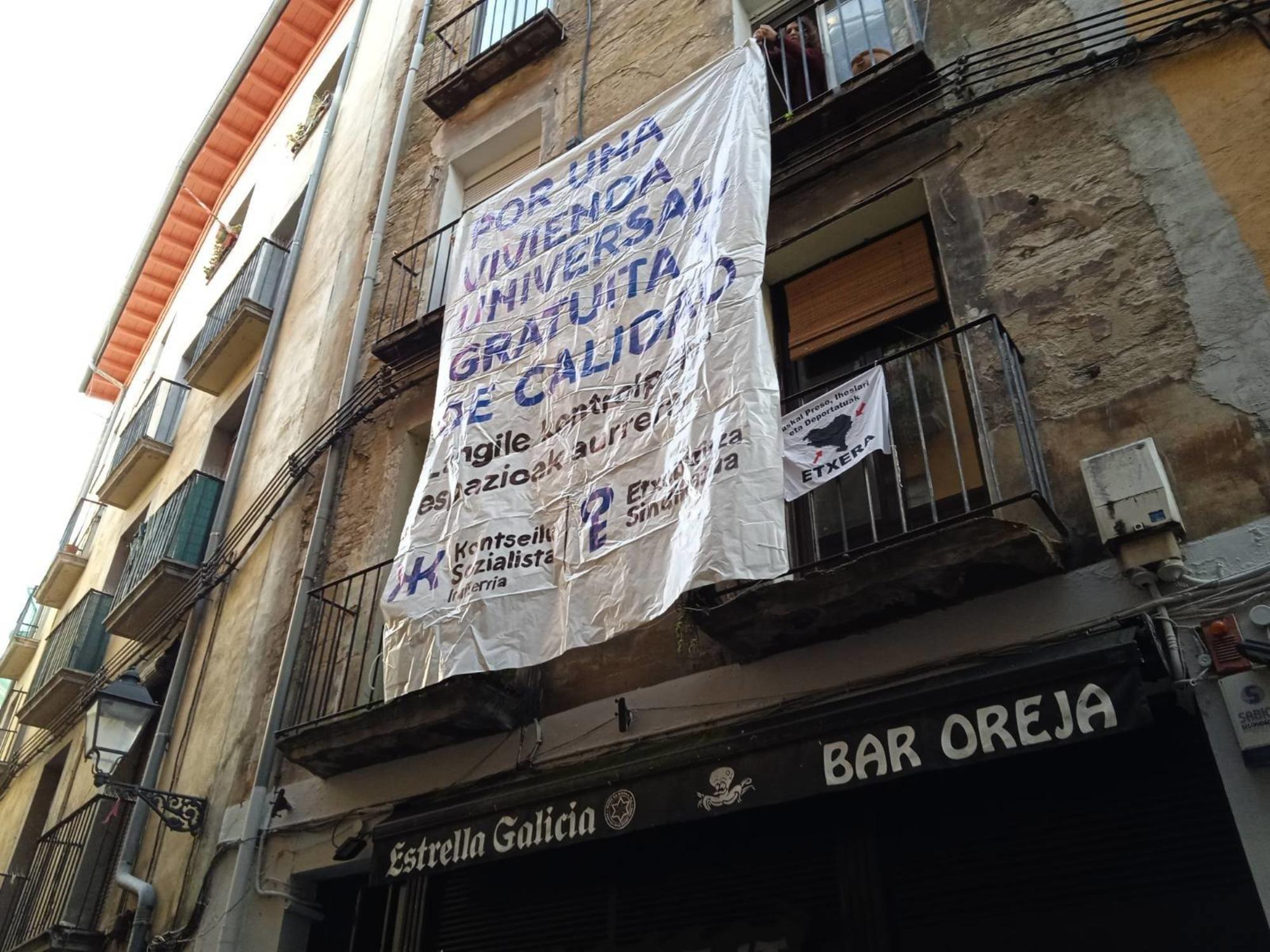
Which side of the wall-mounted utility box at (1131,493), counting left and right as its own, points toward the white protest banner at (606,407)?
right

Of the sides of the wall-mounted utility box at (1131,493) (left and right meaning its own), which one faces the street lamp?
right

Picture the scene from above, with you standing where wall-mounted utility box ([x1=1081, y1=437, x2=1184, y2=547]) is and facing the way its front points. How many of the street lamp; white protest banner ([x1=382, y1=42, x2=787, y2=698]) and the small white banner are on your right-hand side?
3

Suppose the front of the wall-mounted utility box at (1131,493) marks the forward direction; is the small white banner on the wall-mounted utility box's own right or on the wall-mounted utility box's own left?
on the wall-mounted utility box's own right

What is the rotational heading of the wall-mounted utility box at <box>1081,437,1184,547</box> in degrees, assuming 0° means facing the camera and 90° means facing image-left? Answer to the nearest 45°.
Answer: approximately 0°
